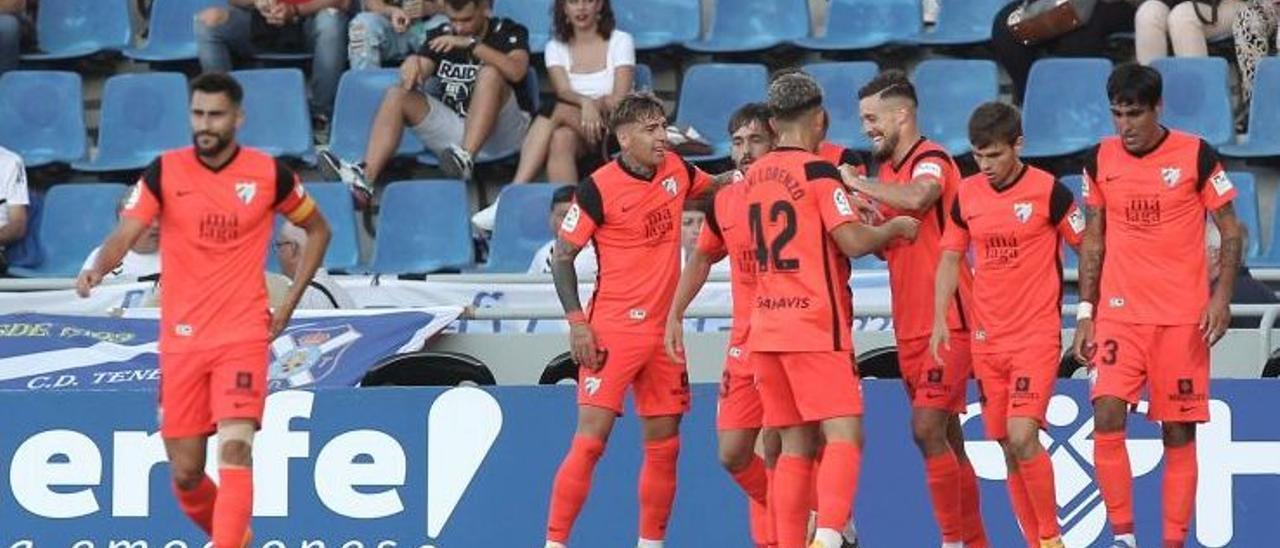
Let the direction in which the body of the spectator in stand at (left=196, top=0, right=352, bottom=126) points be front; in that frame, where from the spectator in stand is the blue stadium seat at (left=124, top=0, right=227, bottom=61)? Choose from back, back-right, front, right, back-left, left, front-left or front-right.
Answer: back-right

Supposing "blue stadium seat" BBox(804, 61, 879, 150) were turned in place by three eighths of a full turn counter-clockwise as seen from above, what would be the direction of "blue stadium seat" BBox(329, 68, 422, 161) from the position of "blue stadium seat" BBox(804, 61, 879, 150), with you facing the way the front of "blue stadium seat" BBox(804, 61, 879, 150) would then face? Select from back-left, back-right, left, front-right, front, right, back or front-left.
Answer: back-left

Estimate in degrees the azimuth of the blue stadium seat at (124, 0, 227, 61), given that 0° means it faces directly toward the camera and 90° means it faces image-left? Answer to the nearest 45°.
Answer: approximately 0°

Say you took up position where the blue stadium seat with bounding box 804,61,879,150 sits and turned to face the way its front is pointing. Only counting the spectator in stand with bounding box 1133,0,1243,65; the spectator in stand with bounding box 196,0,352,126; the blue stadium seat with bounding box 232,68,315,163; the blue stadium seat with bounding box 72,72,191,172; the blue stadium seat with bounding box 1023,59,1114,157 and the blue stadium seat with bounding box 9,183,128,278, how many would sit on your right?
4

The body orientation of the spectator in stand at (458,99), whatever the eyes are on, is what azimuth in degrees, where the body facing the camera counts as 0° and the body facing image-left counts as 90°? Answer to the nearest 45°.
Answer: approximately 45°

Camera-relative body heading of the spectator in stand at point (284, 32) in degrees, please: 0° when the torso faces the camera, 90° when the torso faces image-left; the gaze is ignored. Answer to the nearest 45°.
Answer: approximately 0°
